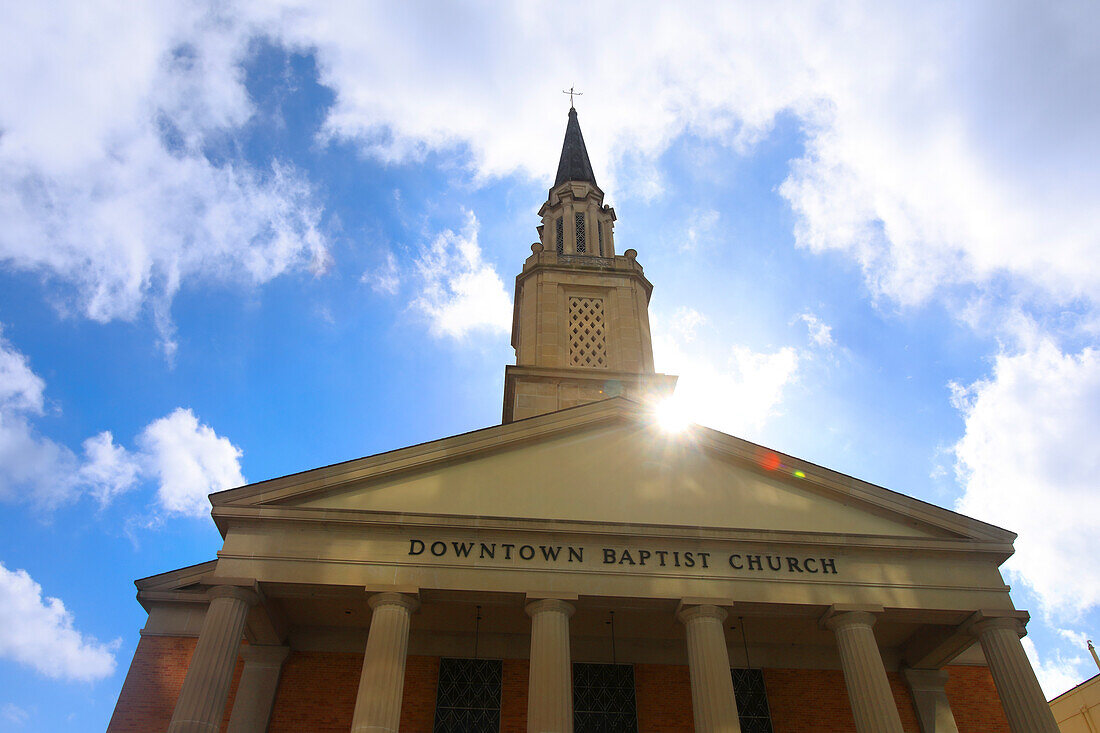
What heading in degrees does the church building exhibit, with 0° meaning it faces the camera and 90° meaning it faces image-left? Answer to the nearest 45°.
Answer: approximately 0°
